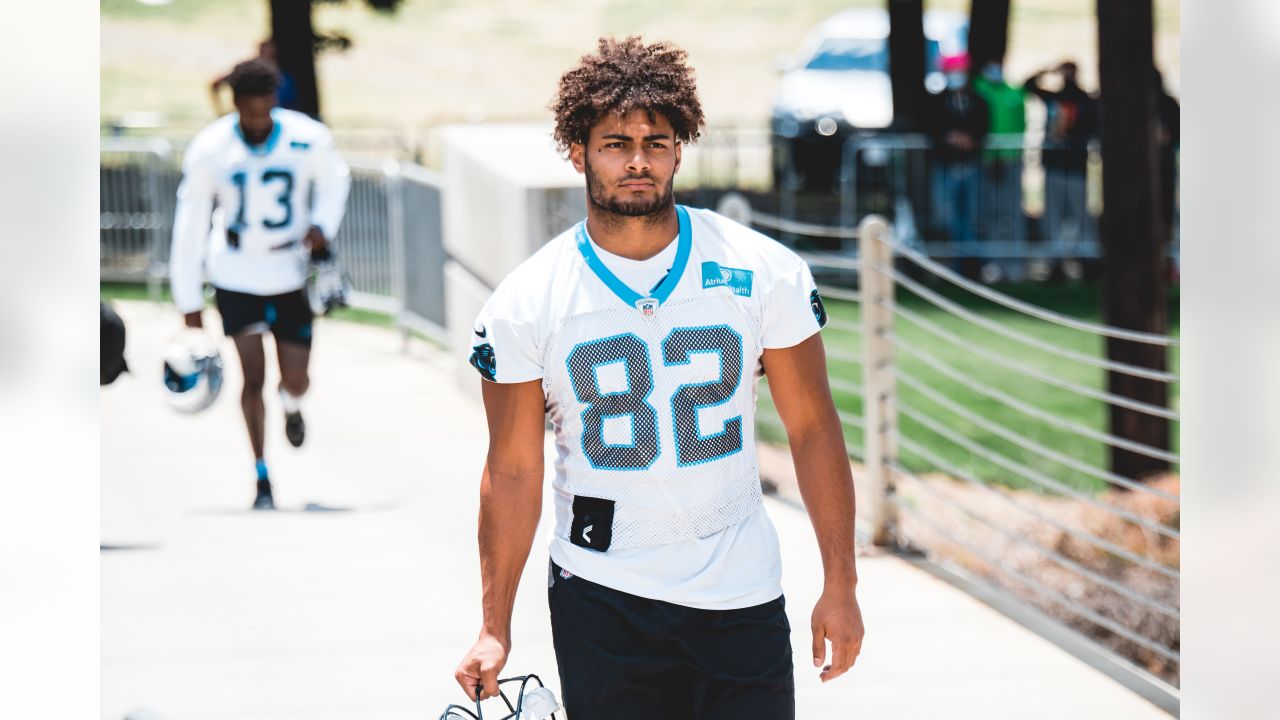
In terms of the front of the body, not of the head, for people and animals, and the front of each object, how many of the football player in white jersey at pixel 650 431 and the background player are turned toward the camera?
2

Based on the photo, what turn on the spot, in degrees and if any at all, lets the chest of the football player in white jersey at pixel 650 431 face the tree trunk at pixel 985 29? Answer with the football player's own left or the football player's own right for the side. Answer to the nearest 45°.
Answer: approximately 180°

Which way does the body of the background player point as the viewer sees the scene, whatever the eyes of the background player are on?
toward the camera

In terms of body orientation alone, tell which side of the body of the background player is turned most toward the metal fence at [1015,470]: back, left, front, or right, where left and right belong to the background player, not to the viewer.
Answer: left

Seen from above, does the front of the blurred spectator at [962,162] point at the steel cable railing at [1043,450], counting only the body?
yes

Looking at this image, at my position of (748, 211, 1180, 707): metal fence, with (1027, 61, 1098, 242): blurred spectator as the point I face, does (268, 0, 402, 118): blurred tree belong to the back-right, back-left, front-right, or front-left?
front-left

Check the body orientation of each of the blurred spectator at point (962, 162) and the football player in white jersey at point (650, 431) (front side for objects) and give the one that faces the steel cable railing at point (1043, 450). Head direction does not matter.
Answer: the blurred spectator

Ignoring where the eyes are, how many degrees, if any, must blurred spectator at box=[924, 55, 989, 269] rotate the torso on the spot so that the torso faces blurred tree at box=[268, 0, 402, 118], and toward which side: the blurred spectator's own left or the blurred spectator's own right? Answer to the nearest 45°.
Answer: approximately 135° to the blurred spectator's own right

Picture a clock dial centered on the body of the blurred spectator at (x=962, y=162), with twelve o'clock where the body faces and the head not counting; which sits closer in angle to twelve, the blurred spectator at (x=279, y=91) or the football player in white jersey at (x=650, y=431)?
the football player in white jersey

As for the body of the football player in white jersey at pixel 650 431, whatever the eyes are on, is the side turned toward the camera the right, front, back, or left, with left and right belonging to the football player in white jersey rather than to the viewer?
front

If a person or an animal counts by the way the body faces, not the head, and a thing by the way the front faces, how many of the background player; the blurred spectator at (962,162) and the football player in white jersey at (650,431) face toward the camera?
3

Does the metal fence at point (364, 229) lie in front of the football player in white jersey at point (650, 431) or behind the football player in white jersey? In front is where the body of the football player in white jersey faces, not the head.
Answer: behind

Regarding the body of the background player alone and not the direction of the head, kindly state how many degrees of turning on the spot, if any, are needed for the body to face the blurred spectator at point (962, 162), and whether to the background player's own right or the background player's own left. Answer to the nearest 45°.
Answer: approximately 135° to the background player's own left

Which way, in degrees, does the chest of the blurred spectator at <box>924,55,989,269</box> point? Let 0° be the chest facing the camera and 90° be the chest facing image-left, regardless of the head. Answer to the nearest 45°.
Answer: approximately 0°
